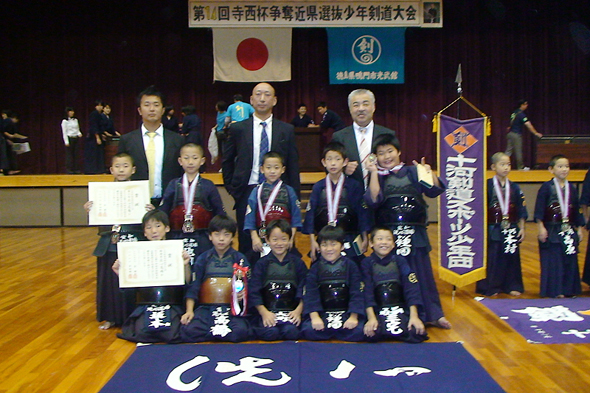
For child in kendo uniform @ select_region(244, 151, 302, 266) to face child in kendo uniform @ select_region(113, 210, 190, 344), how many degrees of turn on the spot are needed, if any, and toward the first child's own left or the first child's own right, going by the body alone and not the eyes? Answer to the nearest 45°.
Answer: approximately 90° to the first child's own right

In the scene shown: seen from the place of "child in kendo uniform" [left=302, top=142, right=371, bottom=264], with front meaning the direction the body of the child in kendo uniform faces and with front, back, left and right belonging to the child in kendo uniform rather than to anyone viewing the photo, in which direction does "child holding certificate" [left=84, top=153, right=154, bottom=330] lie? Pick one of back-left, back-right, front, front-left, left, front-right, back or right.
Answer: right
